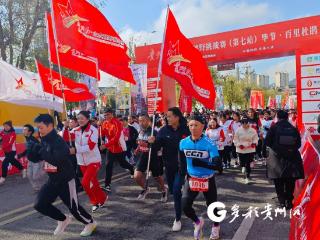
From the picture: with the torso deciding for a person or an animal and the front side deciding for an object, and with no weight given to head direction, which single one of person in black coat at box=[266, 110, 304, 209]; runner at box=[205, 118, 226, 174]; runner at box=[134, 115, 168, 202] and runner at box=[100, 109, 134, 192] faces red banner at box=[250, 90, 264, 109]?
the person in black coat

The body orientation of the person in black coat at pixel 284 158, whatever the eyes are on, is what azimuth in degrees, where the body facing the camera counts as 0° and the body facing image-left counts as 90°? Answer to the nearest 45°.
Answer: approximately 180°

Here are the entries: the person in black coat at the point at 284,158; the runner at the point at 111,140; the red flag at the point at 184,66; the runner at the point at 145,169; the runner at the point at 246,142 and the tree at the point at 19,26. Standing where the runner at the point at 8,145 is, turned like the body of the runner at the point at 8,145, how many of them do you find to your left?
5

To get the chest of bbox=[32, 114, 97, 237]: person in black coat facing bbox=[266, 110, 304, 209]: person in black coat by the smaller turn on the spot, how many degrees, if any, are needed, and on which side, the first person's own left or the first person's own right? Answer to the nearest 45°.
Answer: approximately 135° to the first person's own left

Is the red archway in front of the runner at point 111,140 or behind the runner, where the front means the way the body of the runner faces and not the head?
behind

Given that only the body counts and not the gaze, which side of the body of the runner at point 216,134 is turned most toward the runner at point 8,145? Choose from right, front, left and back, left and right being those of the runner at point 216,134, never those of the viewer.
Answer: right

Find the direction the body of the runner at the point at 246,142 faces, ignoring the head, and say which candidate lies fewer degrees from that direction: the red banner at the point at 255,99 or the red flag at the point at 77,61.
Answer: the red flag

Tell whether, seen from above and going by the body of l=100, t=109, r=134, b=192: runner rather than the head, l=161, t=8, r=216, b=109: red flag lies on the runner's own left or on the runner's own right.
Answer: on the runner's own left

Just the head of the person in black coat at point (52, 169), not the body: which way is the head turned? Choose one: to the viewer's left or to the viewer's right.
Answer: to the viewer's left
